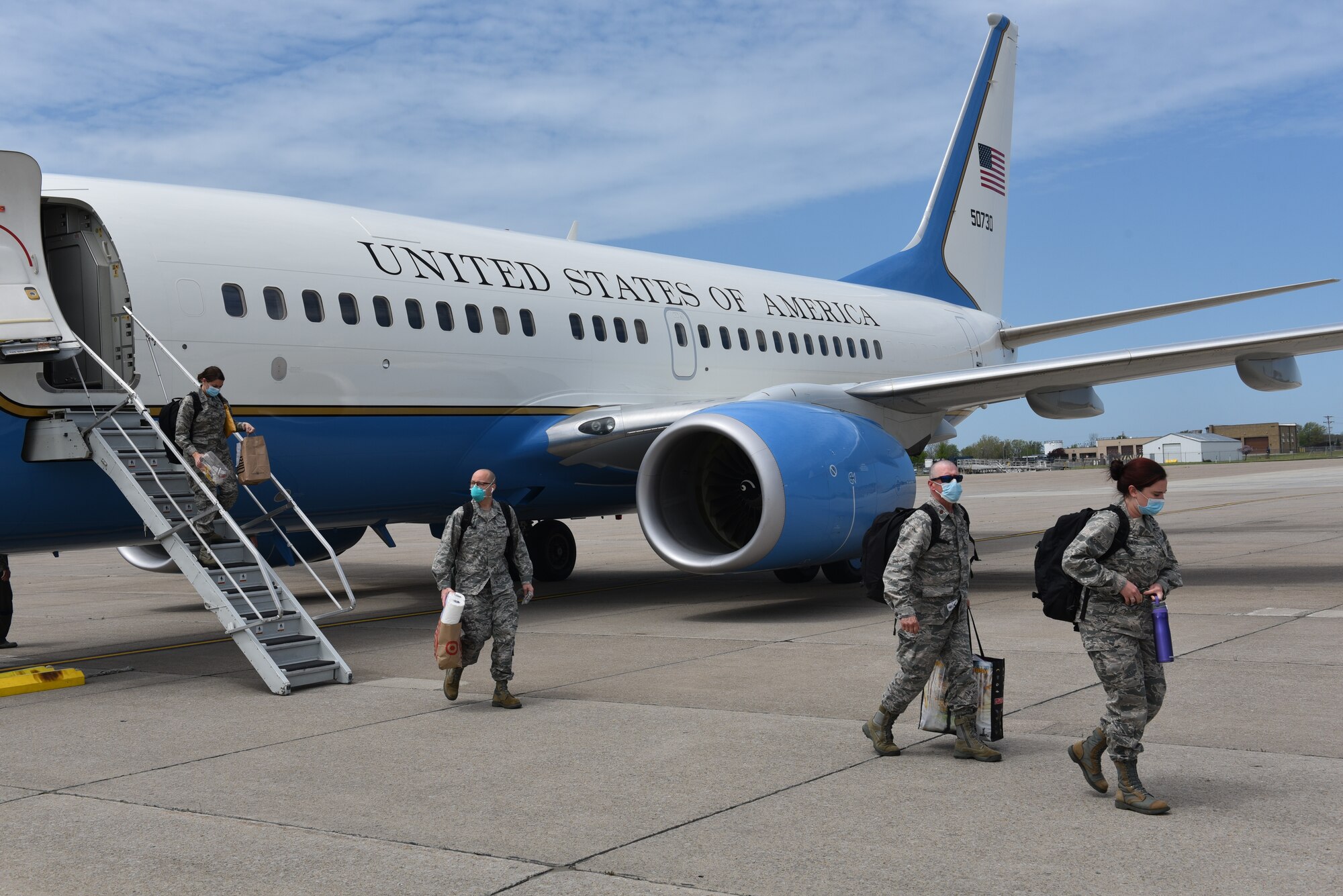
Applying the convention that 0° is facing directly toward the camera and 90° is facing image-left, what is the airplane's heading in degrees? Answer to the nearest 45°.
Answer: approximately 45°

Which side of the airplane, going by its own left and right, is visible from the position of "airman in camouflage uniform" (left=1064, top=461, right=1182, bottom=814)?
left

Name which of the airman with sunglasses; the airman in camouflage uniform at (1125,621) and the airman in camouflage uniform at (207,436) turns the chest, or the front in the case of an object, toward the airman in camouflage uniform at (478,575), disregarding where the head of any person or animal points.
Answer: the airman in camouflage uniform at (207,436)

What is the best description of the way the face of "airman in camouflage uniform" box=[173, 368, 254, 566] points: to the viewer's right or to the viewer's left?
to the viewer's right

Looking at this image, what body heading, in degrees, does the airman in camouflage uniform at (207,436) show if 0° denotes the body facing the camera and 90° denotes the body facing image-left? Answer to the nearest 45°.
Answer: approximately 315°

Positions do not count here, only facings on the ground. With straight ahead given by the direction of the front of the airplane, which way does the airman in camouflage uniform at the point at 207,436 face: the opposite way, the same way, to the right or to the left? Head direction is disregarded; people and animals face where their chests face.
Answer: to the left

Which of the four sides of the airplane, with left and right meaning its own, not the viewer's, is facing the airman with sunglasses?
left

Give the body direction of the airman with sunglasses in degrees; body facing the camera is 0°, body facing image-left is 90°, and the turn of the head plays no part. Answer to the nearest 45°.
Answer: approximately 315°

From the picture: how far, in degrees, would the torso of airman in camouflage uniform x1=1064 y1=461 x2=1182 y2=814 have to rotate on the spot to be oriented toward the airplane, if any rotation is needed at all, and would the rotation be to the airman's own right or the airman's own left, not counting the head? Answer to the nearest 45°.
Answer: approximately 180°

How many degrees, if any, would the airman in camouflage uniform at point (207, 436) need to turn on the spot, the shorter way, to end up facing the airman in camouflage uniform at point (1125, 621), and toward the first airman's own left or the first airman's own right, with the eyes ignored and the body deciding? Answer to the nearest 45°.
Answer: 0° — they already face them

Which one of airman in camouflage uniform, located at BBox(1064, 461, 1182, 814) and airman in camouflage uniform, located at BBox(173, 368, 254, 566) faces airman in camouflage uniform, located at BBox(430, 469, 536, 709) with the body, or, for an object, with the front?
airman in camouflage uniform, located at BBox(173, 368, 254, 566)
